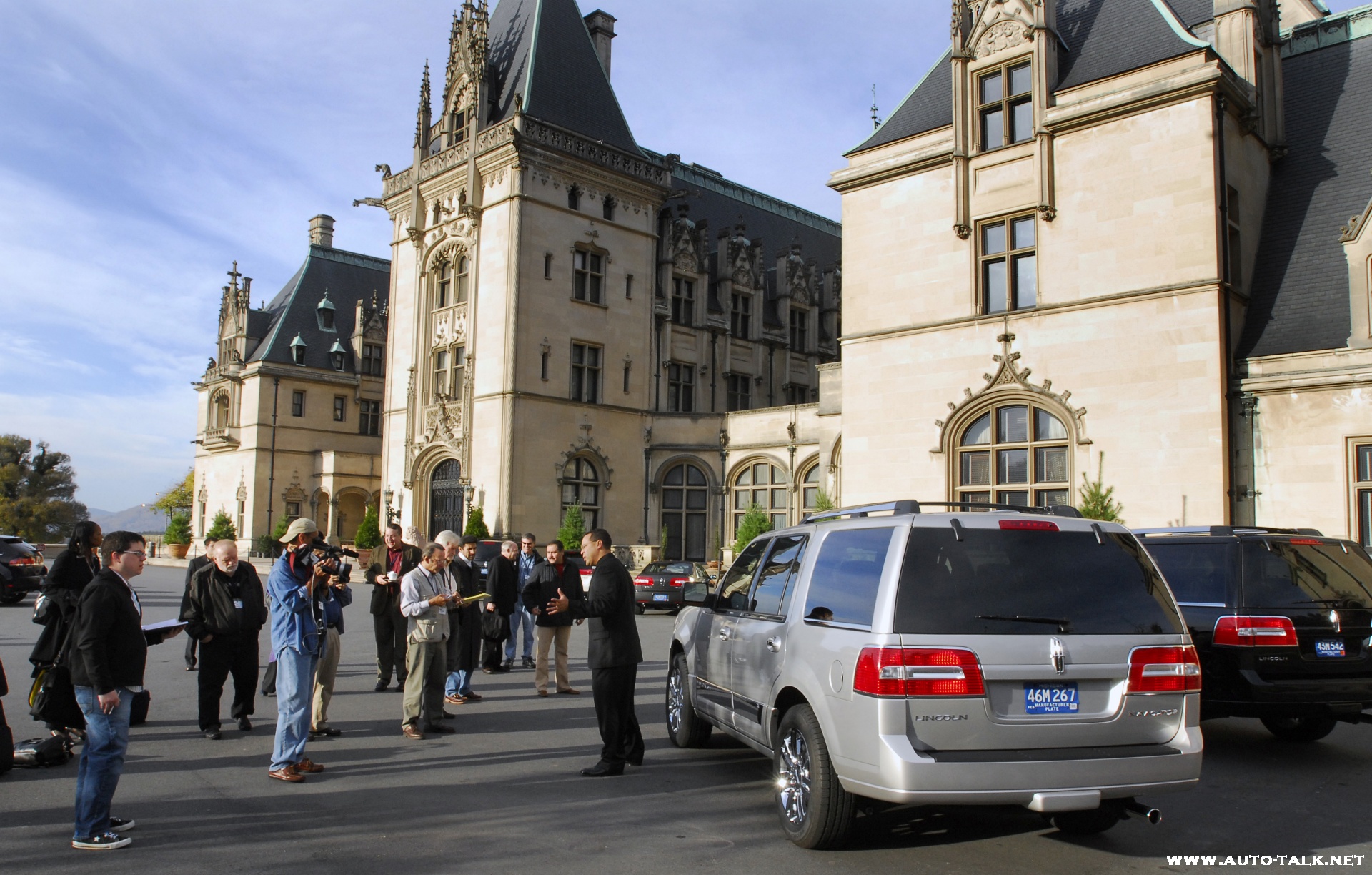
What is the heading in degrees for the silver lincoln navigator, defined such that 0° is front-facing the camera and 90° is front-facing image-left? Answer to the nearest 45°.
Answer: approximately 135°

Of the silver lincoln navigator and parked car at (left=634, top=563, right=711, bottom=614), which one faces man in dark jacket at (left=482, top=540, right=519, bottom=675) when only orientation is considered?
the silver lincoln navigator

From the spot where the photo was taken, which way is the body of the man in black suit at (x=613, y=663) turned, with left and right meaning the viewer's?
facing to the left of the viewer

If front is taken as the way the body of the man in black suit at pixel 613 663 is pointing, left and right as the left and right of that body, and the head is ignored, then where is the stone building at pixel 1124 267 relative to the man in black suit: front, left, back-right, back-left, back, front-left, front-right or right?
back-right

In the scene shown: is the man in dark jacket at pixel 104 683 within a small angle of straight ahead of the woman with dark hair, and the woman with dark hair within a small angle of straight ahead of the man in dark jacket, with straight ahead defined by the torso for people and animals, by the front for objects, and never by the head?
no

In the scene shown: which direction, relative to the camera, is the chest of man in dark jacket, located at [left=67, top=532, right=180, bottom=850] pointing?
to the viewer's right

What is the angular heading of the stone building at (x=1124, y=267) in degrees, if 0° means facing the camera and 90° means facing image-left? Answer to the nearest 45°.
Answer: approximately 0°

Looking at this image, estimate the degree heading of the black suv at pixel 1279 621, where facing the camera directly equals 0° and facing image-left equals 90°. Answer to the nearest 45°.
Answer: approximately 135°

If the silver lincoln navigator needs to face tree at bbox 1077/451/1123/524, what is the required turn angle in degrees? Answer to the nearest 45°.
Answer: approximately 45° to its right

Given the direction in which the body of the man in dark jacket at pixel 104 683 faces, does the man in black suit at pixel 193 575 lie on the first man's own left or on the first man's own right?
on the first man's own left

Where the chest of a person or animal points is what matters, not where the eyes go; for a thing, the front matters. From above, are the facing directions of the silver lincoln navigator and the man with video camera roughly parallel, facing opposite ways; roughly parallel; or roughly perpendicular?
roughly perpendicular

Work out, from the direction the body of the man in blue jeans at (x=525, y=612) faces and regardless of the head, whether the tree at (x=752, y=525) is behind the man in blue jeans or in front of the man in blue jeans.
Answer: behind

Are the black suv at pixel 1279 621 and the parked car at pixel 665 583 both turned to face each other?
no

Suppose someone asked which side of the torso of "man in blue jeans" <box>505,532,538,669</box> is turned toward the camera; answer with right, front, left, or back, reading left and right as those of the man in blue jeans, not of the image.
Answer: front

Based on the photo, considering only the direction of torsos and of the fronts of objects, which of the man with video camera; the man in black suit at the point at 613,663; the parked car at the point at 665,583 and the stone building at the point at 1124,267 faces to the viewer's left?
the man in black suit

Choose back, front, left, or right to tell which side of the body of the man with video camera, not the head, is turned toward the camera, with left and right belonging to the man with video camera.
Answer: right

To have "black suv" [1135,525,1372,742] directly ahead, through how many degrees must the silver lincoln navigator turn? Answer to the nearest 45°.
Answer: approximately 90° to its right

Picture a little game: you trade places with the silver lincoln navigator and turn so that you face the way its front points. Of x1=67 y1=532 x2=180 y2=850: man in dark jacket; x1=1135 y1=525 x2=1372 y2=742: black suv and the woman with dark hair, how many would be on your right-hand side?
1
